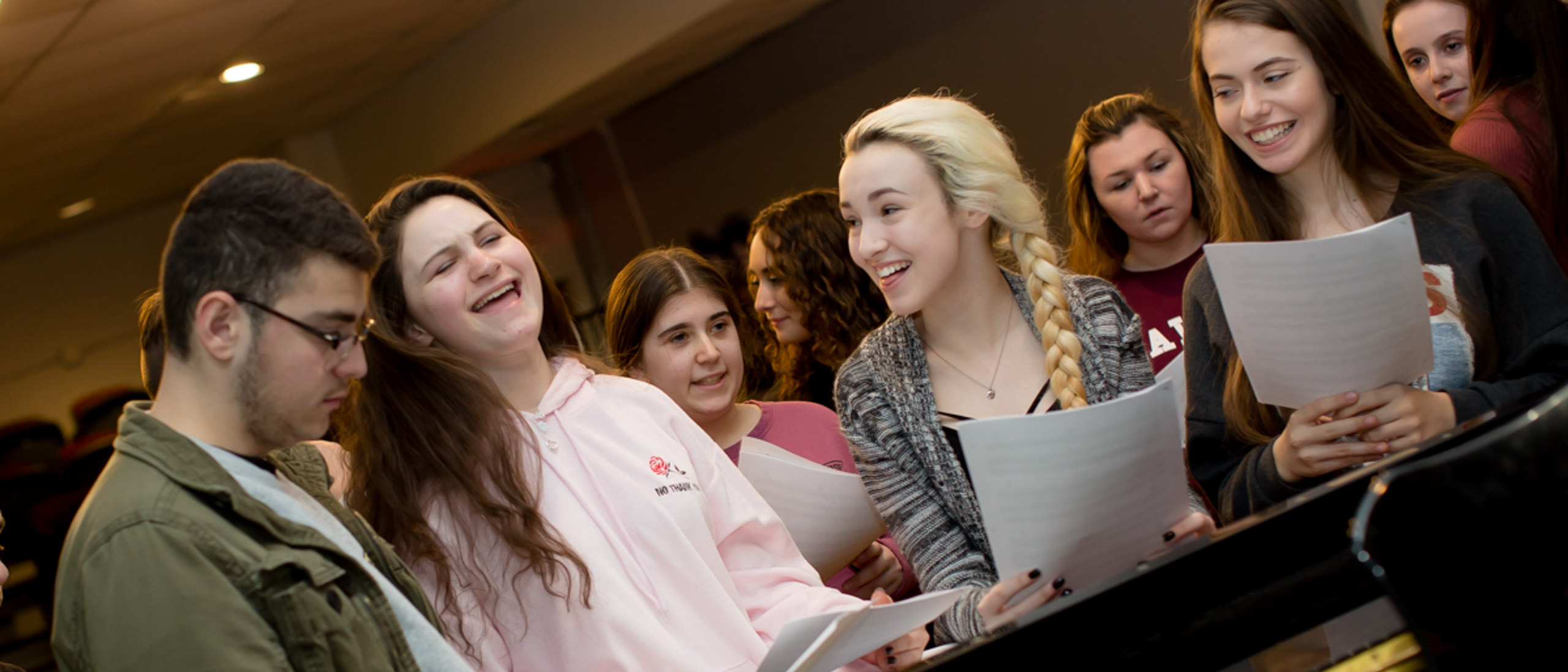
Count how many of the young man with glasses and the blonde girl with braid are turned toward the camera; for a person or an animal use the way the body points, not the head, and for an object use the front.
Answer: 1

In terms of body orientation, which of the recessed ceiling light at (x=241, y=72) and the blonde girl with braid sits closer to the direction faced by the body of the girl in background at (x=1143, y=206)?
the blonde girl with braid

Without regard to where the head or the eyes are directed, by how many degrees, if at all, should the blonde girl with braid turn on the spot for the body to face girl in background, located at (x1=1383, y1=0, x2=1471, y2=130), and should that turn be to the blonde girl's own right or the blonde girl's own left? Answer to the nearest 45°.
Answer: approximately 135° to the blonde girl's own left

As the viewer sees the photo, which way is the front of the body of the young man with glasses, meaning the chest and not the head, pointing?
to the viewer's right

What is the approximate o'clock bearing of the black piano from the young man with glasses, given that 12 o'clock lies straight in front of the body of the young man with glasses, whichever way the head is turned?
The black piano is roughly at 1 o'clock from the young man with glasses.

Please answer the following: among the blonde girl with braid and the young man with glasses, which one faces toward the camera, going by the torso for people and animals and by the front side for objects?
the blonde girl with braid

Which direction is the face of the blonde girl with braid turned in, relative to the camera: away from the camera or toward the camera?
toward the camera

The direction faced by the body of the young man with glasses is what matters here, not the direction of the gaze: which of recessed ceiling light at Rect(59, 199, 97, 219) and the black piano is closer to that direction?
the black piano

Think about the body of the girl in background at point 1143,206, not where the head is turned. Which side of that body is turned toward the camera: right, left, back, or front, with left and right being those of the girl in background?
front

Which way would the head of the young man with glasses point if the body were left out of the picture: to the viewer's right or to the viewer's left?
to the viewer's right

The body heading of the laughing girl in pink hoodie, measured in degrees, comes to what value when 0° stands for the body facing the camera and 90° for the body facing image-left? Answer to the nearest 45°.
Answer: approximately 315°

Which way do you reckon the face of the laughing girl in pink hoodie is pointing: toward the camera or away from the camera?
toward the camera
